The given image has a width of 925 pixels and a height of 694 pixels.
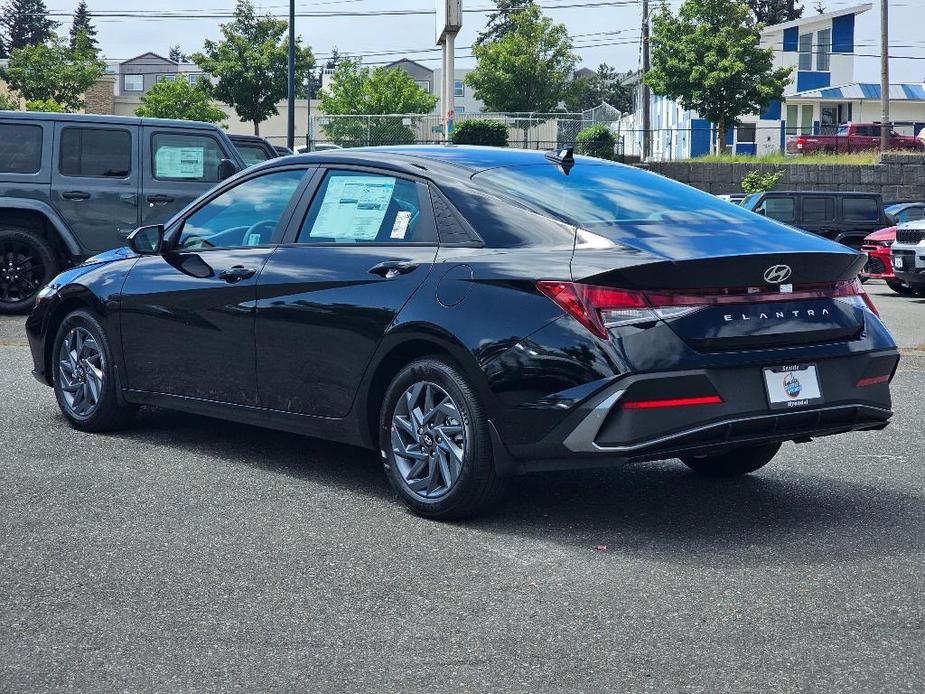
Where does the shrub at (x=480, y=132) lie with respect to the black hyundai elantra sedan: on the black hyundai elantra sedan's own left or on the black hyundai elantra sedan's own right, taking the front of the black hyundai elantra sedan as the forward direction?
on the black hyundai elantra sedan's own right

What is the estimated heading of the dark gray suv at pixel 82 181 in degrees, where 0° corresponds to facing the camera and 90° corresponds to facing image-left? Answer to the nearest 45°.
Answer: approximately 270°

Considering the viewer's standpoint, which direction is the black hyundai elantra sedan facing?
facing away from the viewer and to the left of the viewer
